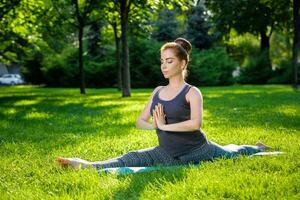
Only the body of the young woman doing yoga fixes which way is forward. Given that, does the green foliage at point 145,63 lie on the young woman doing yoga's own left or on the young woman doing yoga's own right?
on the young woman doing yoga's own right

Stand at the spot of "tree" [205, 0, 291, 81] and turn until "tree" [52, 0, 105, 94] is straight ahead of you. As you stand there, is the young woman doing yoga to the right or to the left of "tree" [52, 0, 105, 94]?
left

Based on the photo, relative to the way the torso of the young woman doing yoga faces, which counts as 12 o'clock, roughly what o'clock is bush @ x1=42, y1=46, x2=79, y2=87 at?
The bush is roughly at 4 o'clock from the young woman doing yoga.

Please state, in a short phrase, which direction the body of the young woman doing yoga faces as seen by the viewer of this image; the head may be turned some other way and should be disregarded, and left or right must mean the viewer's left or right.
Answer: facing the viewer and to the left of the viewer

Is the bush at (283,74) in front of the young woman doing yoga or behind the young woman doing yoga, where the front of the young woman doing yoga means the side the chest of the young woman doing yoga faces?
behind
